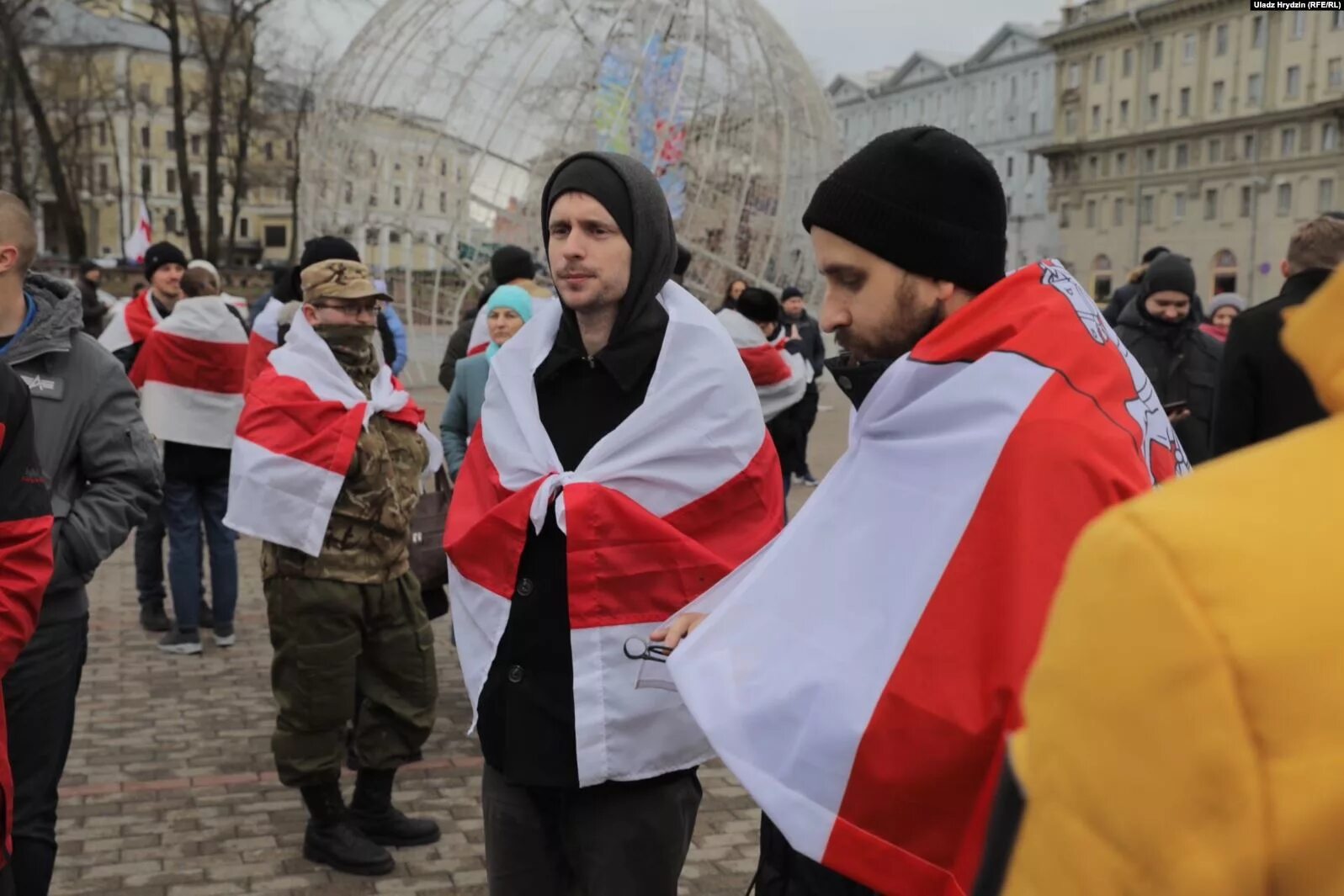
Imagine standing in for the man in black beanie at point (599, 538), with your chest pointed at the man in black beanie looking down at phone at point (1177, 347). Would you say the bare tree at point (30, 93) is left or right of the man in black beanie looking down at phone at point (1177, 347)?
left

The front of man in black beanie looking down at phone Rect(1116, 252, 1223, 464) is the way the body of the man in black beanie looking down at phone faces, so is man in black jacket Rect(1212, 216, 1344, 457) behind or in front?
in front

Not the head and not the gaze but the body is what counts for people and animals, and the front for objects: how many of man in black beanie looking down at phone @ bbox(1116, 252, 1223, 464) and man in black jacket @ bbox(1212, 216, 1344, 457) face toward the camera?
1

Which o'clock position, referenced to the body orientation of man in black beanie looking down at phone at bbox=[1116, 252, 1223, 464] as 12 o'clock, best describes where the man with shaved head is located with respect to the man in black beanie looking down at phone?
The man with shaved head is roughly at 1 o'clock from the man in black beanie looking down at phone.

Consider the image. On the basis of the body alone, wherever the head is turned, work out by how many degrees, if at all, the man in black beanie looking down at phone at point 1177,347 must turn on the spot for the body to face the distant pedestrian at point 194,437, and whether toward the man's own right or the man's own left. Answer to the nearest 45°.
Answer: approximately 90° to the man's own right

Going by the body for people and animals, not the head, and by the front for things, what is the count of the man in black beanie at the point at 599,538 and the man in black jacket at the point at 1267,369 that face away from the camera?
1

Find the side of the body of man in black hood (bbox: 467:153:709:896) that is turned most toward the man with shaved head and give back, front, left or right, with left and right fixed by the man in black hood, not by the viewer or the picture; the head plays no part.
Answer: right

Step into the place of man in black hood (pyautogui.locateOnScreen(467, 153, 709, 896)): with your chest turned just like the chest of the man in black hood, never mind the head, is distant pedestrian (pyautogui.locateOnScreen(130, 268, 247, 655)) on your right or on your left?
on your right

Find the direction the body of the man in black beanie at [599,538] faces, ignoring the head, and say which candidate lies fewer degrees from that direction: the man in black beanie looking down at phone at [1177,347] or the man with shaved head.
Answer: the man with shaved head

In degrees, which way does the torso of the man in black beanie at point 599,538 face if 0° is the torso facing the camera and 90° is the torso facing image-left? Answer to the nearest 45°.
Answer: approximately 45°

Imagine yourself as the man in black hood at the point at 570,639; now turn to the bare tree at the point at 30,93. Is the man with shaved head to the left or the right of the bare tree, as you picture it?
left

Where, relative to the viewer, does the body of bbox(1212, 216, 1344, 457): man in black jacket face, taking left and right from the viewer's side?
facing away from the viewer

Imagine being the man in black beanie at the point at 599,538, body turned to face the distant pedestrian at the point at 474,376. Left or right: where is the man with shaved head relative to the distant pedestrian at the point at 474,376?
left
